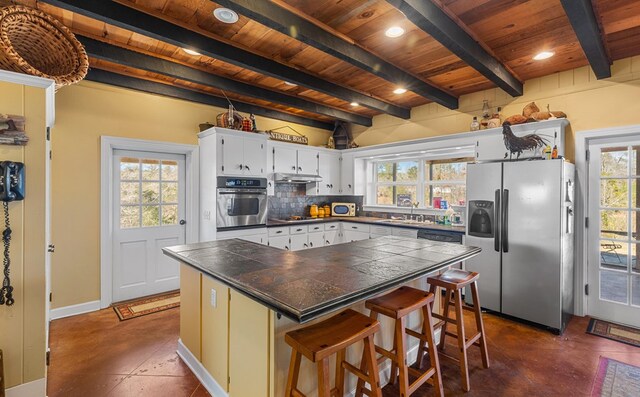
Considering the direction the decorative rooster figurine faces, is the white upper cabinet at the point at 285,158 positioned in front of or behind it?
in front

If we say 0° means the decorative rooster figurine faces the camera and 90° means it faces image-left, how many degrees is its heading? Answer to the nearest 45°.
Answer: approximately 90°

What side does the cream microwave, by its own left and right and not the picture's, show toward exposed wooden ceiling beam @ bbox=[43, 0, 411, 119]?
front

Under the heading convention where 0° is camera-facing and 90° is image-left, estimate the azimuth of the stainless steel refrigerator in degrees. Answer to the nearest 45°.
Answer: approximately 45°

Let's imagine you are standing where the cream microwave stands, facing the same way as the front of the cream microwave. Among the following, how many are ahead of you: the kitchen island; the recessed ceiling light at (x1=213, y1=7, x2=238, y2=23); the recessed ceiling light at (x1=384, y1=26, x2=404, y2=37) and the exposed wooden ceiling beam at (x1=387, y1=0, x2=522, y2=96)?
4

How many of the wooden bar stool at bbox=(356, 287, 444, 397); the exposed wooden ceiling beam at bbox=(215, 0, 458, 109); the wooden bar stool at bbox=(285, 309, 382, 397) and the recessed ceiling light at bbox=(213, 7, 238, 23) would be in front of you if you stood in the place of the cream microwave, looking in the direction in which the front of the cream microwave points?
4

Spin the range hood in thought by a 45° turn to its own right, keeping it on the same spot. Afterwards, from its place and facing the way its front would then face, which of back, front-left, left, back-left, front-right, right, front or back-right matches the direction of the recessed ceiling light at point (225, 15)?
front

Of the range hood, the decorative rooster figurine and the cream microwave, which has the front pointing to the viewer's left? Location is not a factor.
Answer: the decorative rooster figurine

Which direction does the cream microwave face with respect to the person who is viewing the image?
facing the viewer

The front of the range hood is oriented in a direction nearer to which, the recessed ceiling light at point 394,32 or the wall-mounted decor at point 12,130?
the recessed ceiling light

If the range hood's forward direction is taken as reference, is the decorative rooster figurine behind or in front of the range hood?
in front

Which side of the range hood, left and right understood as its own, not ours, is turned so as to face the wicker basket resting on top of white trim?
right

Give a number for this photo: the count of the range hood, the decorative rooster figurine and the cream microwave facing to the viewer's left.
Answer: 1

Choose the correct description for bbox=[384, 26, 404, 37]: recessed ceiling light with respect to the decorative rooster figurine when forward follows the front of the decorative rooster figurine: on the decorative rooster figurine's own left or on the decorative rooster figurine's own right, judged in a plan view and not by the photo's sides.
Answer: on the decorative rooster figurine's own left

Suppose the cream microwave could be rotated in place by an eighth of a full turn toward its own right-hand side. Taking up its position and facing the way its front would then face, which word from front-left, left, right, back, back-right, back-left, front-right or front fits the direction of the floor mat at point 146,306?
front

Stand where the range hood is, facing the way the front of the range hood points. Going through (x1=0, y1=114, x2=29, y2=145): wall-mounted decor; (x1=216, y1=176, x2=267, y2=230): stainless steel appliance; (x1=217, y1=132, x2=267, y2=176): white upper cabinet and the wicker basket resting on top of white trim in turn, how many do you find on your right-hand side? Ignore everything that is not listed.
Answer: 4
